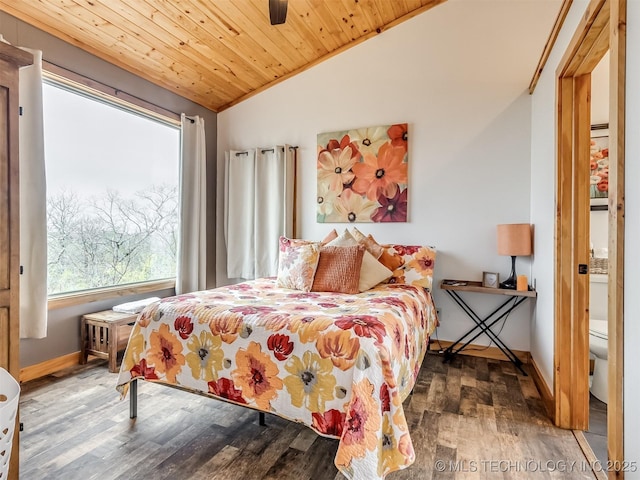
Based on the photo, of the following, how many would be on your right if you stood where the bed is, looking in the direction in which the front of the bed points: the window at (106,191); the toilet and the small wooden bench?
2

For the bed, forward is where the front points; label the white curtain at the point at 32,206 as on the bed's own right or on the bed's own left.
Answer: on the bed's own right

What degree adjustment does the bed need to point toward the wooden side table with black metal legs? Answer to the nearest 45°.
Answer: approximately 180°

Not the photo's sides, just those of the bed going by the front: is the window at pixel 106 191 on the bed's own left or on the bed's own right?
on the bed's own right

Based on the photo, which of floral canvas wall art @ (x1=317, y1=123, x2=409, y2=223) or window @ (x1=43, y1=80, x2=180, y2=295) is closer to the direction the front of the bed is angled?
the window

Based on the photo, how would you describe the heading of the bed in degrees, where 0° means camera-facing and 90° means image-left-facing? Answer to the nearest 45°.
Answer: approximately 45°

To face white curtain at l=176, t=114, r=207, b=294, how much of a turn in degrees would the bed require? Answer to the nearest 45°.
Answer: approximately 90° to its right

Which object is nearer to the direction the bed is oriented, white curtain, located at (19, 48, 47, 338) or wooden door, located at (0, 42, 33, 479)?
the wooden door

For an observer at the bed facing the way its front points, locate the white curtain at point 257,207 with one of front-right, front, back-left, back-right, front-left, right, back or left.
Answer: back-right

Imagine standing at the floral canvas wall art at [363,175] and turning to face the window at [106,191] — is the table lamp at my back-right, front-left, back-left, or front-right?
back-left
